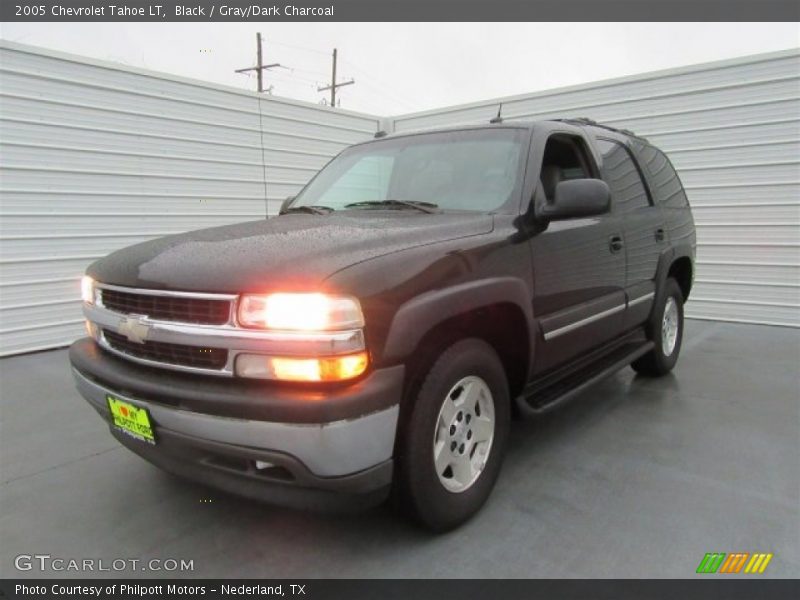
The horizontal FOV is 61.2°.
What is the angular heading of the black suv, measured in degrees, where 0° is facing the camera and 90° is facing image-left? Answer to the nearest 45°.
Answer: approximately 45°
